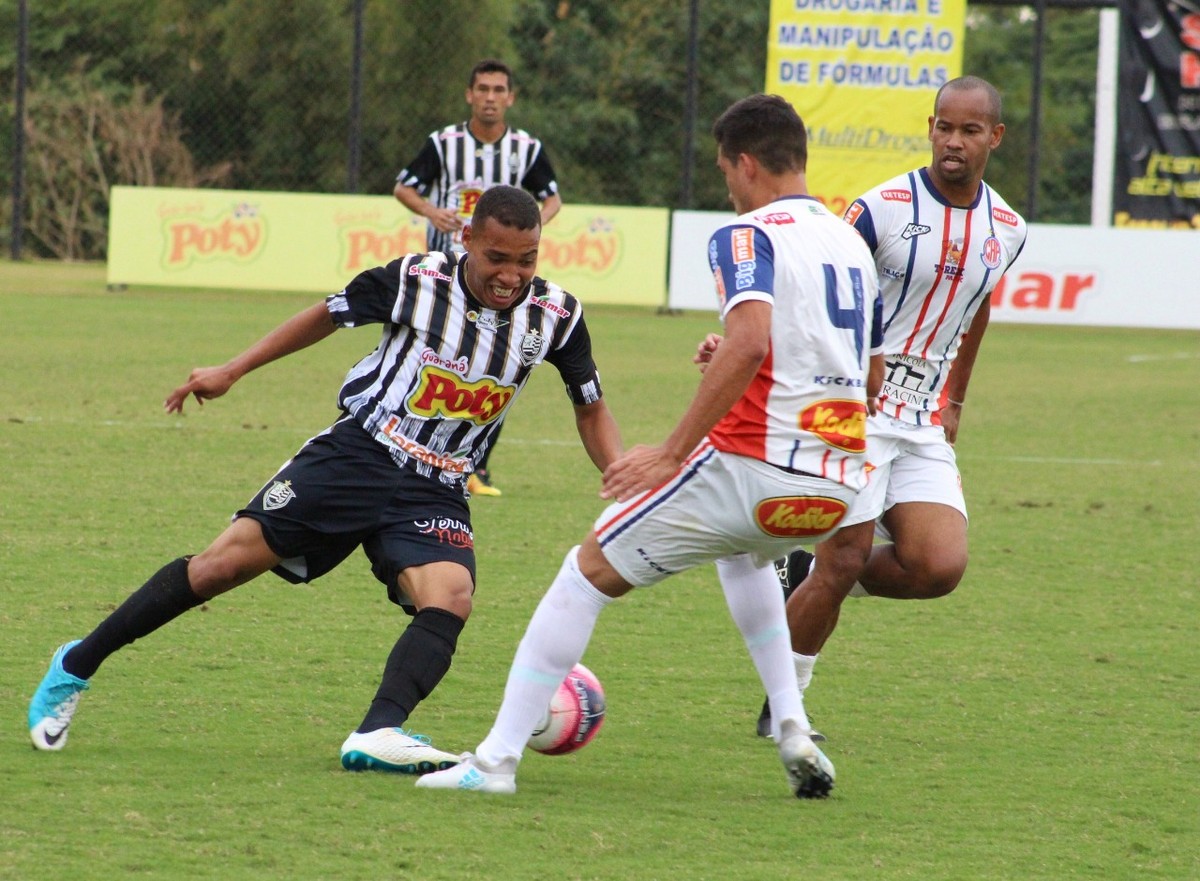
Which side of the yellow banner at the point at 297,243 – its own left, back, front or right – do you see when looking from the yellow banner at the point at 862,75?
left

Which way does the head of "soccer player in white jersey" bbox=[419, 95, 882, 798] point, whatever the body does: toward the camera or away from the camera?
away from the camera

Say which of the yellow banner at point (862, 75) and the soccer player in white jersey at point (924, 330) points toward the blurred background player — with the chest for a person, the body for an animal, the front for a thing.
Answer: the yellow banner

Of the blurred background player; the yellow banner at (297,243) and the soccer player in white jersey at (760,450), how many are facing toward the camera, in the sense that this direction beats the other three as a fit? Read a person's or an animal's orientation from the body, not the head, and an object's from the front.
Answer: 2
